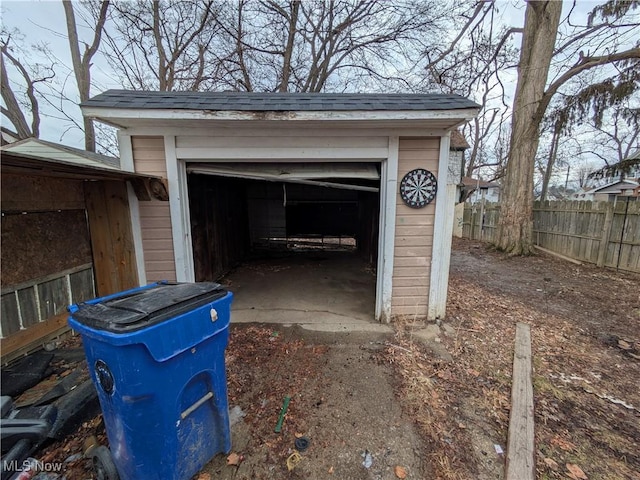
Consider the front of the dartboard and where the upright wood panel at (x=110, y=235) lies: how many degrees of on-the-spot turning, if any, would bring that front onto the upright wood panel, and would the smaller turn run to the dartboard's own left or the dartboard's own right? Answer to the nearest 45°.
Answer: approximately 45° to the dartboard's own right

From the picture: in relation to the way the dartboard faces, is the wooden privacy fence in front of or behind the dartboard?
behind

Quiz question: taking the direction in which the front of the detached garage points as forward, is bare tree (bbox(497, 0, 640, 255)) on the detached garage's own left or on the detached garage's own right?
on the detached garage's own left

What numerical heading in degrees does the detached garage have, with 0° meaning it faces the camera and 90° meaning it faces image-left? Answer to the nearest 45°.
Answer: approximately 0°

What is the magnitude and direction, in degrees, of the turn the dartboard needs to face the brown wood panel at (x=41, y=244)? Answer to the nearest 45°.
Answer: approximately 45° to its right

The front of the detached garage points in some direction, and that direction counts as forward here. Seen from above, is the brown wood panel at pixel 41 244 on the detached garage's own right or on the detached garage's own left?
on the detached garage's own right

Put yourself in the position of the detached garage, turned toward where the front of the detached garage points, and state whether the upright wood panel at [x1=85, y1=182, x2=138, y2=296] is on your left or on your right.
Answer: on your right
